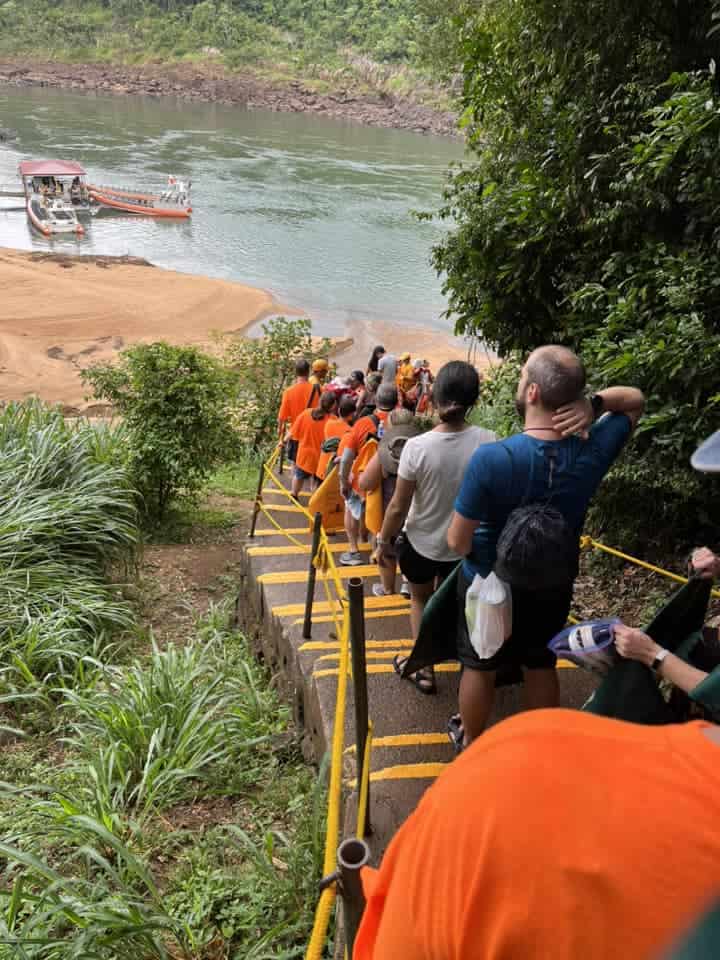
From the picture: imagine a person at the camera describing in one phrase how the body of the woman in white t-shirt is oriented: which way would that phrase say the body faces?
away from the camera

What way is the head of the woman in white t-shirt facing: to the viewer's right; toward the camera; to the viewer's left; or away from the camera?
away from the camera

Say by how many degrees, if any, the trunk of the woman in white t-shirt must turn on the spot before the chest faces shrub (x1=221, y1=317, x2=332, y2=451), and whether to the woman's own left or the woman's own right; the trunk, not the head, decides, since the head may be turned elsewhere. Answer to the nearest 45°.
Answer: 0° — they already face it

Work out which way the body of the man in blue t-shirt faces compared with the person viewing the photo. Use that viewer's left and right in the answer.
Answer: facing away from the viewer and to the left of the viewer

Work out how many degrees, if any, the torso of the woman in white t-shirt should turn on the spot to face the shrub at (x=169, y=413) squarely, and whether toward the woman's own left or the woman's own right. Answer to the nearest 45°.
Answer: approximately 45° to the woman's own left
